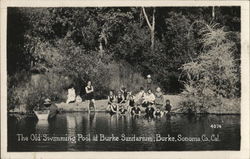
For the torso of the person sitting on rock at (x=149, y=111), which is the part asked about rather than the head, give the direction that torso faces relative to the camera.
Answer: toward the camera

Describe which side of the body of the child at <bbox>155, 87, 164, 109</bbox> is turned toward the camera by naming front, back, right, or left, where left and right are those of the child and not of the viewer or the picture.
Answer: front
